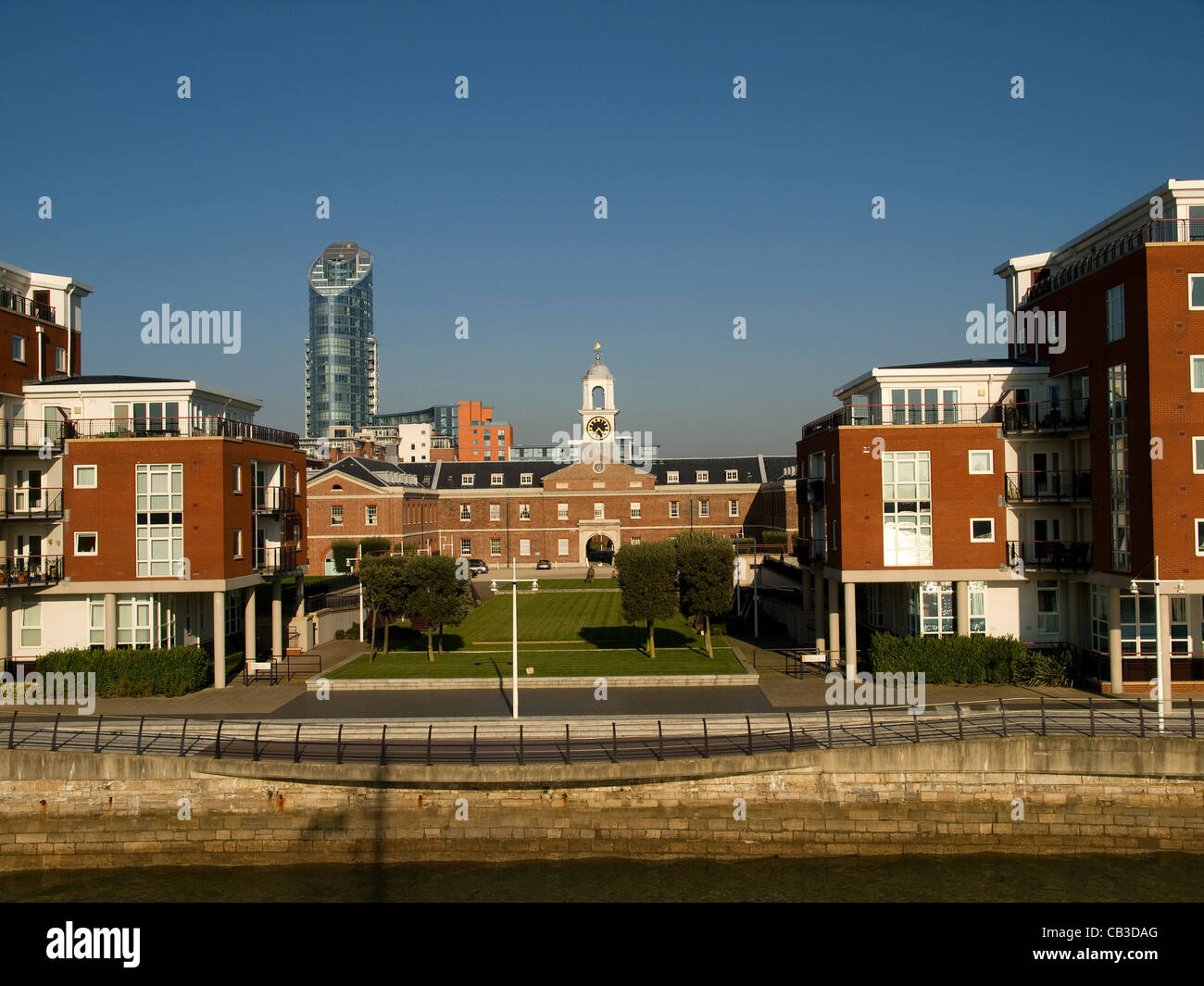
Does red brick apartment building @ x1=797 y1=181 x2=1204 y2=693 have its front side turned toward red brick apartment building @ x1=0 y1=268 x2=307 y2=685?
no

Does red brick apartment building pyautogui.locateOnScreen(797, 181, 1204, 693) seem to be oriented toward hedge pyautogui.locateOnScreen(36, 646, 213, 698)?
no

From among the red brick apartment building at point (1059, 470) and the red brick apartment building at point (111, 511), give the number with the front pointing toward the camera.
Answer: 2

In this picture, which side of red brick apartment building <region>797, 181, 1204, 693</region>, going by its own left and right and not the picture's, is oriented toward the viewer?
front

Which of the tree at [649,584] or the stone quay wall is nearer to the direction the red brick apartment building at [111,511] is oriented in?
the stone quay wall

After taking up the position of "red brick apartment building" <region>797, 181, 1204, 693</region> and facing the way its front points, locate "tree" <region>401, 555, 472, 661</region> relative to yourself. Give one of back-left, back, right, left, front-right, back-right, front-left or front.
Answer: right

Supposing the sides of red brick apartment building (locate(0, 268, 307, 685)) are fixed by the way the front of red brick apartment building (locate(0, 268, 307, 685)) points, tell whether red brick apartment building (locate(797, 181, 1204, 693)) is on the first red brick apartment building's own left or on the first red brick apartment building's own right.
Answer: on the first red brick apartment building's own left

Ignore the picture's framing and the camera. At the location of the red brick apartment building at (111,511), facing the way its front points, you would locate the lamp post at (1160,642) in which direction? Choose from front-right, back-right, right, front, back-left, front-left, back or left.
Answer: front-left

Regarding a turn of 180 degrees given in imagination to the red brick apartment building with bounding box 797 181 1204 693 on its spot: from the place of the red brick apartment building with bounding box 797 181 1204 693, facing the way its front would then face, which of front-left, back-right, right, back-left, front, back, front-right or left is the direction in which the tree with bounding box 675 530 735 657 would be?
left

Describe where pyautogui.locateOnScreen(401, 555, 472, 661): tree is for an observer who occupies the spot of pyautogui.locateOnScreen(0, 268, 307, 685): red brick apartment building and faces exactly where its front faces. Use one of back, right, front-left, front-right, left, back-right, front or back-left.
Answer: left

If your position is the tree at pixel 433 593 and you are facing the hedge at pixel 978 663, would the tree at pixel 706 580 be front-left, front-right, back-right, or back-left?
front-left
